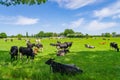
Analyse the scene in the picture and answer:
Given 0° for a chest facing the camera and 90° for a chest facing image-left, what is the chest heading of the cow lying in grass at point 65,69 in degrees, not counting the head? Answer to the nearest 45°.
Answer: approximately 90°
